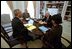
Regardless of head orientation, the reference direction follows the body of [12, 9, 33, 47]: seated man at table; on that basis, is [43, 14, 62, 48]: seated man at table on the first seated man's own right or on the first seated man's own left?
on the first seated man's own right

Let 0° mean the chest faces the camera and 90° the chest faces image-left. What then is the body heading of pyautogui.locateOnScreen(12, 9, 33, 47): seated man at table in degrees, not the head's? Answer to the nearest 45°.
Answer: approximately 270°
